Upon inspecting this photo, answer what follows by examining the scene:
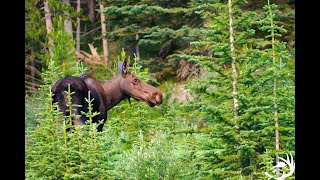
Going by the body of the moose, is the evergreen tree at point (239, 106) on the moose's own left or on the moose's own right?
on the moose's own right

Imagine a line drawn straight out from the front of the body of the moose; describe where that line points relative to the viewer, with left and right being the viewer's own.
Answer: facing away from the viewer and to the right of the viewer
